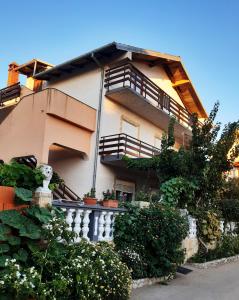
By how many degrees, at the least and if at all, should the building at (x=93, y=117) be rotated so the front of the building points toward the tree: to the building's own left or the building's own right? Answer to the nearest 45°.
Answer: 0° — it already faces it

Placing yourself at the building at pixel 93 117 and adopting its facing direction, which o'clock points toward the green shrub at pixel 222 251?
The green shrub is roughly at 12 o'clock from the building.

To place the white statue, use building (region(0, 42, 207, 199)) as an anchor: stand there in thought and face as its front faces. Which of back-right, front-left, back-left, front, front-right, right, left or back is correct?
front-right

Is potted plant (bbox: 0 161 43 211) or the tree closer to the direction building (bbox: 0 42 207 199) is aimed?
the tree

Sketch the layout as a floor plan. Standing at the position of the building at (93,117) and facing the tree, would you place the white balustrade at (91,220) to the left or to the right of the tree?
right

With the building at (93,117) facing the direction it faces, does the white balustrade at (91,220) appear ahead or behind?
ahead

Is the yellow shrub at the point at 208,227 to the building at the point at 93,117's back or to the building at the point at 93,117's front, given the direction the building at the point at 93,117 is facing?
to the front

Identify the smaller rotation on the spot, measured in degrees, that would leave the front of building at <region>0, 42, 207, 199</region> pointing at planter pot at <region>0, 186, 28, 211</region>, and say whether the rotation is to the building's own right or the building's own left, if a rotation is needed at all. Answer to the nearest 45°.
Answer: approximately 45° to the building's own right

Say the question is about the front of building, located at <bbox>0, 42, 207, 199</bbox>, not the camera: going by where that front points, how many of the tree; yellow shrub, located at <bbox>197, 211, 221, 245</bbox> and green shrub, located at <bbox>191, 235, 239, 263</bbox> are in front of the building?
3

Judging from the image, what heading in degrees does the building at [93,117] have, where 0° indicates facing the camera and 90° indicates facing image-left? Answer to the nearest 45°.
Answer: approximately 315°
